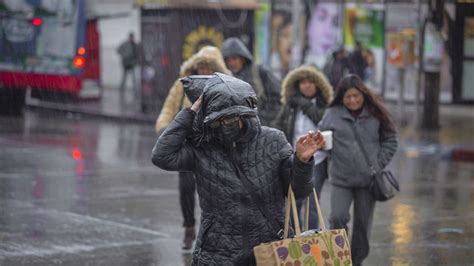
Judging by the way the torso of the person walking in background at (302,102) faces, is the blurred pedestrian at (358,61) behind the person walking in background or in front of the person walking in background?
behind

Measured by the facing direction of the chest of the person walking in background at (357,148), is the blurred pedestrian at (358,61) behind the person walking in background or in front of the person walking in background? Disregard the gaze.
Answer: behind

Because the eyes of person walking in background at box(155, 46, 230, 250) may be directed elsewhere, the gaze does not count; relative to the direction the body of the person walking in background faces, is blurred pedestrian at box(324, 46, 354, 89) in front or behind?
behind

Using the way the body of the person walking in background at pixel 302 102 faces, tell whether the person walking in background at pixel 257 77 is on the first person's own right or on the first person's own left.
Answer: on the first person's own right

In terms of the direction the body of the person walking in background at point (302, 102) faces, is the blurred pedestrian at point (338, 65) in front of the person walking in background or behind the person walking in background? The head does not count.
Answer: behind

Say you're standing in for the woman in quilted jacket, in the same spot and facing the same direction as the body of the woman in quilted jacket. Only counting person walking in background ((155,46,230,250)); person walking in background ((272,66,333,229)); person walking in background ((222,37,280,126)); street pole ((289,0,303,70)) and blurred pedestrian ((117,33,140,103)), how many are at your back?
5

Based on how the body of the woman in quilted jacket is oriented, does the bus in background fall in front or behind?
behind

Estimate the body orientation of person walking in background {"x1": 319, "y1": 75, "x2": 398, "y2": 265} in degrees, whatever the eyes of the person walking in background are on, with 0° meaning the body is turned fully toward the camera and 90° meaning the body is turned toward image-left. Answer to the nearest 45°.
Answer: approximately 0°
